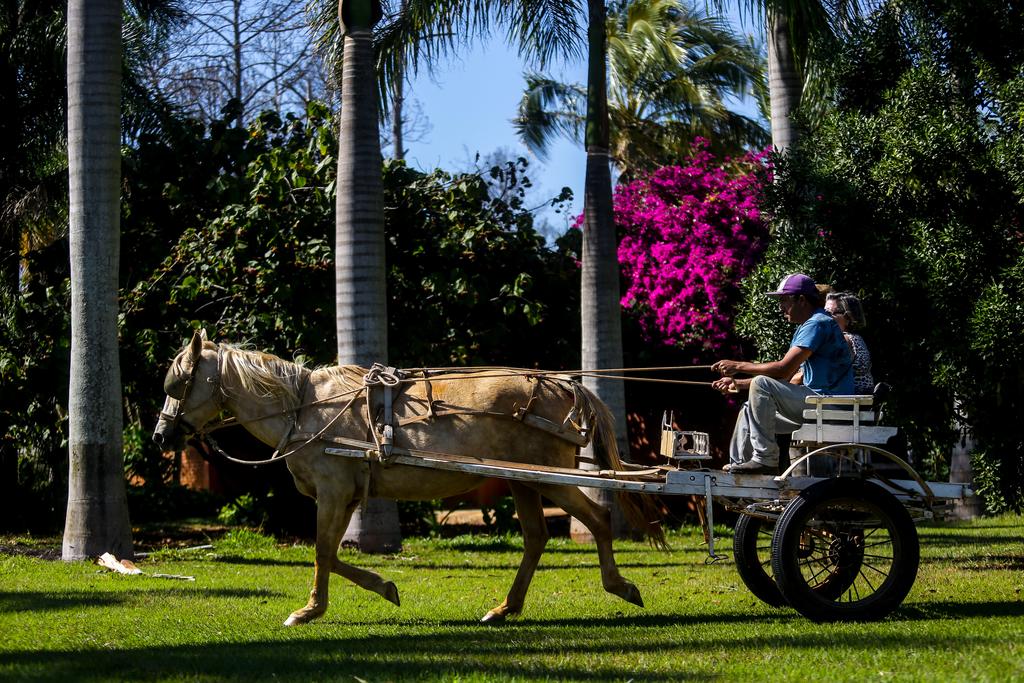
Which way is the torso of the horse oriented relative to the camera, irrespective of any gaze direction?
to the viewer's left

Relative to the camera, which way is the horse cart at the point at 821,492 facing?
to the viewer's left

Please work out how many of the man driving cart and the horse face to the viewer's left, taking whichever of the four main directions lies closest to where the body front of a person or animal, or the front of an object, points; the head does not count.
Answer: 2

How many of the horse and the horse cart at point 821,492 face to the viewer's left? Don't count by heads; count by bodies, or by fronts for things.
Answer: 2

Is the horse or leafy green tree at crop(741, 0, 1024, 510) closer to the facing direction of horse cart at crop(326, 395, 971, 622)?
the horse

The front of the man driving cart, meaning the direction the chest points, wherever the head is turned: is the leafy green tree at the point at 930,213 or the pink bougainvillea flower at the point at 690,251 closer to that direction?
the pink bougainvillea flower

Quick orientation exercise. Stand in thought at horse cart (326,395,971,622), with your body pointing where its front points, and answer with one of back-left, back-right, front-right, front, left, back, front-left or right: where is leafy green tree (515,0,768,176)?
right

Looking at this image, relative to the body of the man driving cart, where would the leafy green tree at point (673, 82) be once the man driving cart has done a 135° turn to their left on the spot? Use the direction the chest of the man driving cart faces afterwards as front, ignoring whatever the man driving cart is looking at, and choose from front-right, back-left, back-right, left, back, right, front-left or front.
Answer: back-left

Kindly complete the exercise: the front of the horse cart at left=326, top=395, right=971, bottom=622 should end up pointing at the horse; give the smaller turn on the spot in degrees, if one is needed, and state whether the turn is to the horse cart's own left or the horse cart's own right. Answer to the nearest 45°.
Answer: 0° — it already faces it

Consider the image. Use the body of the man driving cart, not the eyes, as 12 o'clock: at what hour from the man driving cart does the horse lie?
The horse is roughly at 12 o'clock from the man driving cart.

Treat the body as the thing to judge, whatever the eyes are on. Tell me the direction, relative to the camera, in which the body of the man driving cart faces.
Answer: to the viewer's left

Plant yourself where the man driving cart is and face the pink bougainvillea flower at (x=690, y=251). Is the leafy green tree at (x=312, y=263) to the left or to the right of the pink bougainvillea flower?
left

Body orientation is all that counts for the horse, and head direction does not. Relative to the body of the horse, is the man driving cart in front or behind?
behind

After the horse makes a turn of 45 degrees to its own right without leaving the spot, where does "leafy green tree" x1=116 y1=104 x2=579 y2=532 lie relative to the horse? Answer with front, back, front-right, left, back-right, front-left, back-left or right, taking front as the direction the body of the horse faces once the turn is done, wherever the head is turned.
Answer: front-right
